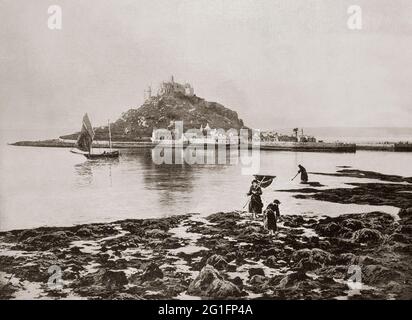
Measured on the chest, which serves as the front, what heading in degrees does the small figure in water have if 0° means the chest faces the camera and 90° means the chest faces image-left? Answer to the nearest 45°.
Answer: approximately 90°

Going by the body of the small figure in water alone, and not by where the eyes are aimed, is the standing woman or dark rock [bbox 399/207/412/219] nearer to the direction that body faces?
the standing woman

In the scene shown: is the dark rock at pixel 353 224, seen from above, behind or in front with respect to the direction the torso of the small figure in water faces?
behind

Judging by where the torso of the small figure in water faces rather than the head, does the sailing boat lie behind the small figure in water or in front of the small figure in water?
in front

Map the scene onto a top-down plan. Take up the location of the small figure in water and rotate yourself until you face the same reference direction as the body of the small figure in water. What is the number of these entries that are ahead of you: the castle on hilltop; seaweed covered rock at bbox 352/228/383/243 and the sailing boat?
2

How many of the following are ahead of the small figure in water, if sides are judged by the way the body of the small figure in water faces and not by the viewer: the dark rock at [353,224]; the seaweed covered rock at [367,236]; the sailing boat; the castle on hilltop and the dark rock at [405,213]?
2

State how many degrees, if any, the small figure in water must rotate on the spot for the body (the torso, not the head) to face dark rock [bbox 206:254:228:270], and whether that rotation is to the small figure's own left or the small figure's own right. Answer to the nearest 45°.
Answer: approximately 45° to the small figure's own left

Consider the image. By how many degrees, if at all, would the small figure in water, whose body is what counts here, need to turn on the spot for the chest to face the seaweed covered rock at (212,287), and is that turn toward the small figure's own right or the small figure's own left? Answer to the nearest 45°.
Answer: approximately 45° to the small figure's own left

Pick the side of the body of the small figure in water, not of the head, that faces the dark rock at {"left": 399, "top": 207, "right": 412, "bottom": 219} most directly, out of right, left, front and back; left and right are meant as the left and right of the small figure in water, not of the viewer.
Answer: left
